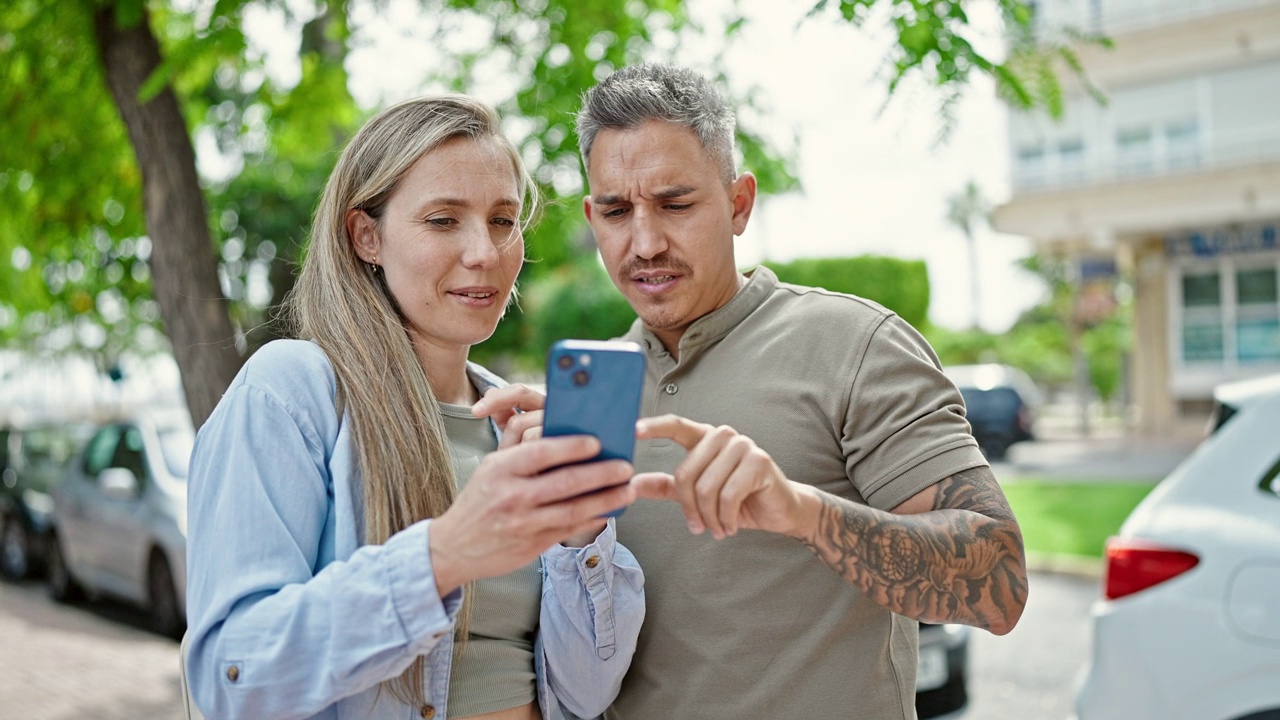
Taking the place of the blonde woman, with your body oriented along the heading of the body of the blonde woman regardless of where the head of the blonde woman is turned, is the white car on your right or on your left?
on your left

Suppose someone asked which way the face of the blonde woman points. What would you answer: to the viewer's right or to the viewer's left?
to the viewer's right

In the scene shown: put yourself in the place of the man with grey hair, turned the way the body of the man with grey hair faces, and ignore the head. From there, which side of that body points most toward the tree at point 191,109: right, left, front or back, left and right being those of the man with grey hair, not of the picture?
right

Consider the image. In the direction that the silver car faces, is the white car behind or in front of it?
in front

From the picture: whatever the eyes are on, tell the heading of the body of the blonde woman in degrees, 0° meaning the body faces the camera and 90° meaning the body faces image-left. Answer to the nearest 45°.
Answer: approximately 315°

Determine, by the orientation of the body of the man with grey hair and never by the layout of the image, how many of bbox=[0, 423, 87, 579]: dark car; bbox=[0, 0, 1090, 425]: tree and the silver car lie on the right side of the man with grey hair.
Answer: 3
